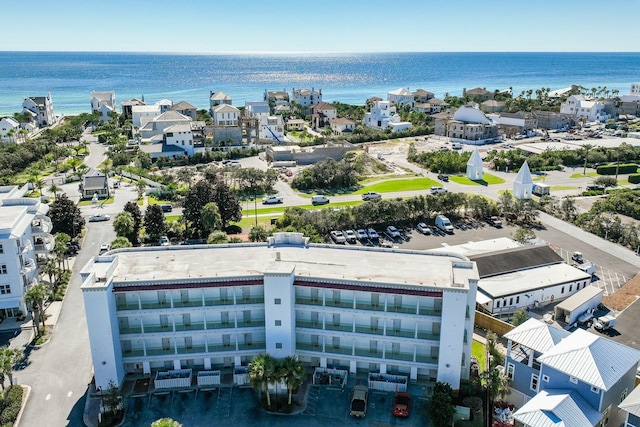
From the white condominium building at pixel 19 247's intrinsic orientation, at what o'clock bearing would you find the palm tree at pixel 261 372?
The palm tree is roughly at 2 o'clock from the white condominium building.

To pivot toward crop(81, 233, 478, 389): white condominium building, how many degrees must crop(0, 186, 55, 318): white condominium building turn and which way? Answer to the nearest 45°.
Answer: approximately 45° to its right

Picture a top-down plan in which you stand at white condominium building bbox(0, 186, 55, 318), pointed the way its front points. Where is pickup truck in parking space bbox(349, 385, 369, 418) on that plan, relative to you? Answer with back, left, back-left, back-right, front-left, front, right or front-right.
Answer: front-right

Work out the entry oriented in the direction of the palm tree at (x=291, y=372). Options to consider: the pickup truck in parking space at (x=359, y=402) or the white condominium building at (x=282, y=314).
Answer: the white condominium building

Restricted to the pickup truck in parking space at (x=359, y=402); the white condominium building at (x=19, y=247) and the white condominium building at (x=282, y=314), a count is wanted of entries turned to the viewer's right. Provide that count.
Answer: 1

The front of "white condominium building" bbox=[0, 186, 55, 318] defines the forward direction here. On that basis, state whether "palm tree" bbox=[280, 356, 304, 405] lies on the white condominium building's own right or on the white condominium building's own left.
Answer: on the white condominium building's own right

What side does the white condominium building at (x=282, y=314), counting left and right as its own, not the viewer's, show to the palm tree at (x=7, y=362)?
right

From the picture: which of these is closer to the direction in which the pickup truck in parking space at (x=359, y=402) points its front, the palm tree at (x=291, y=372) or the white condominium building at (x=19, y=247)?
the white condominium building

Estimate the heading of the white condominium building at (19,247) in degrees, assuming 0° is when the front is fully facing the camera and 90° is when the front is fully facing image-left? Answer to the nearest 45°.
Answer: approximately 270°

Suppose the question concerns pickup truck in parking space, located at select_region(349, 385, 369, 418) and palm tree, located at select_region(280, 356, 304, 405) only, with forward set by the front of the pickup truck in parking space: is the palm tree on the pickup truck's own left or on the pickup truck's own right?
on the pickup truck's own left

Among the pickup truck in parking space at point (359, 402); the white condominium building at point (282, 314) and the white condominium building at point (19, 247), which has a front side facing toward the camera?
the white condominium building at point (282, 314)

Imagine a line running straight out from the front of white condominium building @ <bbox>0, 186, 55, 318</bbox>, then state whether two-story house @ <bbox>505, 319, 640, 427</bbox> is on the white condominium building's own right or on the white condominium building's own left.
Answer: on the white condominium building's own right

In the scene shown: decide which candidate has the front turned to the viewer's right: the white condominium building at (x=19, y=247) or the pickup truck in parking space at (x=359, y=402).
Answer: the white condominium building

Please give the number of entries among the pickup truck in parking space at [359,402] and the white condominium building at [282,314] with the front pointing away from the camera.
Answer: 1

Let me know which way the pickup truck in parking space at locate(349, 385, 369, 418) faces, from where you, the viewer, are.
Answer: facing away from the viewer

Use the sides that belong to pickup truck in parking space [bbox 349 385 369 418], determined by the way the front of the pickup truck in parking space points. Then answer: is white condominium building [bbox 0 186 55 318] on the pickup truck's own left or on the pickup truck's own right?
on the pickup truck's own left

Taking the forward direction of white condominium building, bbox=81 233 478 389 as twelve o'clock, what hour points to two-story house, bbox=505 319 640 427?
The two-story house is roughly at 10 o'clock from the white condominium building.

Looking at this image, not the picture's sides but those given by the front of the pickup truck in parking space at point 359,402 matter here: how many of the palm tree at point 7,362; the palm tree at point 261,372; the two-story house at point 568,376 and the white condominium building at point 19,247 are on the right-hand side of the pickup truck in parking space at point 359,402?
1

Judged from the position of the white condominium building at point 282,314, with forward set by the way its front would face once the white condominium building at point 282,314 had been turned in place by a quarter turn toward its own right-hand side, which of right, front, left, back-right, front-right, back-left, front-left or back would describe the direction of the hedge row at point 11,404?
front

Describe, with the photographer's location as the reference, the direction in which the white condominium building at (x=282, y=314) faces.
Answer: facing the viewer

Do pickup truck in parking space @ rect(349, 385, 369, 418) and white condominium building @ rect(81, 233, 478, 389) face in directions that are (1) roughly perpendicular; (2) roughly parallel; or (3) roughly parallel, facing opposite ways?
roughly parallel, facing opposite ways
